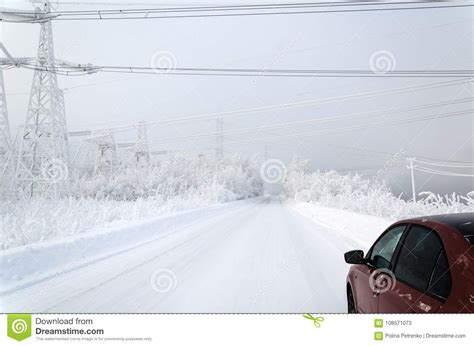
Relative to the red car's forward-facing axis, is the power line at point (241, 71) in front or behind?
in front

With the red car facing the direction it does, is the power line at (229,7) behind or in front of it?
in front

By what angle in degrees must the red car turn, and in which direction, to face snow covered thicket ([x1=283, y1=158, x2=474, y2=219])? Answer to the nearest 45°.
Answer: approximately 45° to its right

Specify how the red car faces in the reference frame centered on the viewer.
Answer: facing away from the viewer and to the left of the viewer

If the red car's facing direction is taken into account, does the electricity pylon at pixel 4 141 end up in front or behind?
in front

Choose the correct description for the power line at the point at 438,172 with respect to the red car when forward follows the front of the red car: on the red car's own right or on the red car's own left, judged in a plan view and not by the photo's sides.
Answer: on the red car's own right
